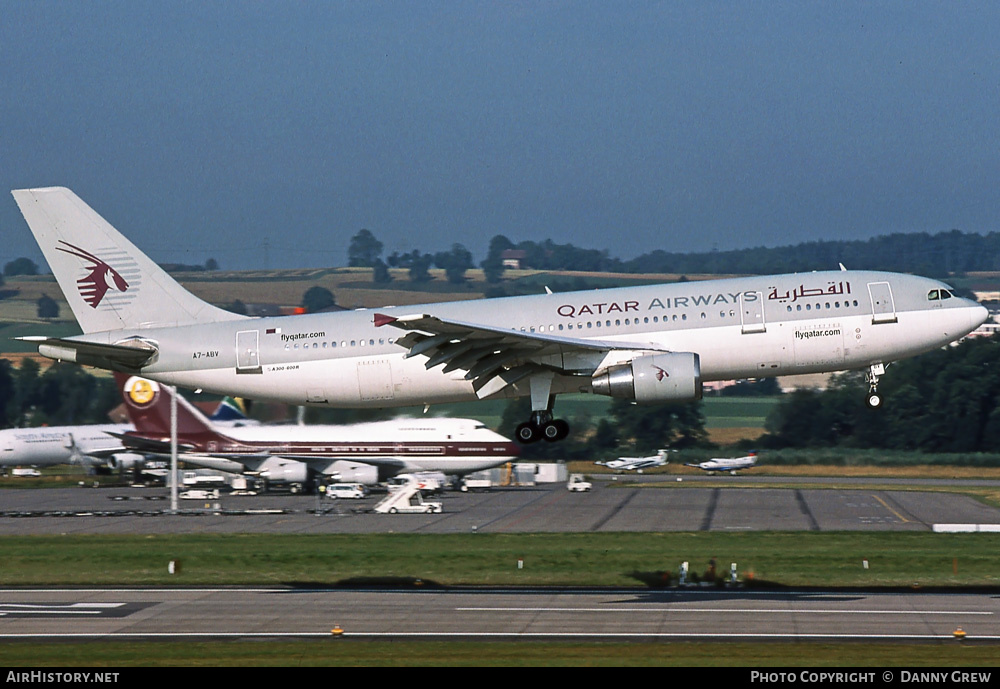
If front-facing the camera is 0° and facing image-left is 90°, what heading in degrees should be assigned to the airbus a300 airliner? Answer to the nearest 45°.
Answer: approximately 270°
